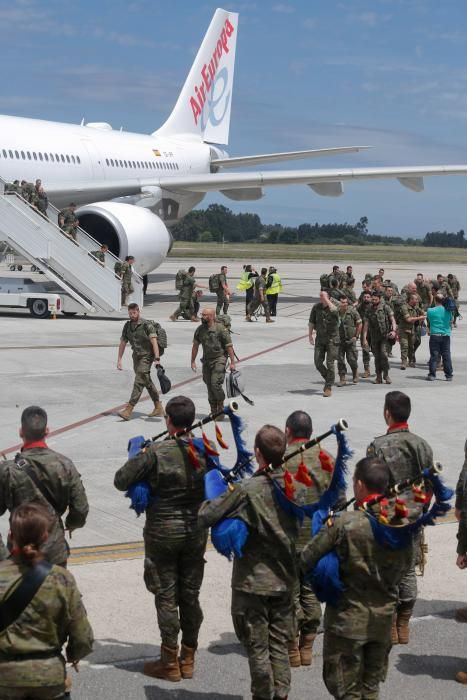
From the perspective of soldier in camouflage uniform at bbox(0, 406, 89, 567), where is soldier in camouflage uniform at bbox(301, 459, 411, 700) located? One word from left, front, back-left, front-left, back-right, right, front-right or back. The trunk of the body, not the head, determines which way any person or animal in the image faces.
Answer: back-right

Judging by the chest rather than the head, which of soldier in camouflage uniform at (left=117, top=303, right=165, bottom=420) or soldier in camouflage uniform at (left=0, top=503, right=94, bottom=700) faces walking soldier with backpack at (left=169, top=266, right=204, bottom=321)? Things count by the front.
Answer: soldier in camouflage uniform at (left=0, top=503, right=94, bottom=700)

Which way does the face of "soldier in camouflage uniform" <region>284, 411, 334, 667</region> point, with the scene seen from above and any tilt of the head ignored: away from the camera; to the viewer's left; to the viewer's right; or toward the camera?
away from the camera

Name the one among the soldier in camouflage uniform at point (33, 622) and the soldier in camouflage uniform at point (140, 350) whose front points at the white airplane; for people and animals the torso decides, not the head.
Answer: the soldier in camouflage uniform at point (33, 622)

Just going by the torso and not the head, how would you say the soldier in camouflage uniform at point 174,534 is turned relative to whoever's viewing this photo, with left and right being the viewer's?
facing away from the viewer and to the left of the viewer

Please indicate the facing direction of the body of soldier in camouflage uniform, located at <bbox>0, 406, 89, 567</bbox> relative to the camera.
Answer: away from the camera

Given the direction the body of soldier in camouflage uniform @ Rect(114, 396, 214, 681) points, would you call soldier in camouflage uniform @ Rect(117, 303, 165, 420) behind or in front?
in front

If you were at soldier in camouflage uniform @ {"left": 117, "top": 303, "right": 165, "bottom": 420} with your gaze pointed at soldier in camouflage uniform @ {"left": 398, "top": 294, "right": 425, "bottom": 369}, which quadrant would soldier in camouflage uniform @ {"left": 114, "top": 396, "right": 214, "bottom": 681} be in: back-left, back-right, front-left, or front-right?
back-right

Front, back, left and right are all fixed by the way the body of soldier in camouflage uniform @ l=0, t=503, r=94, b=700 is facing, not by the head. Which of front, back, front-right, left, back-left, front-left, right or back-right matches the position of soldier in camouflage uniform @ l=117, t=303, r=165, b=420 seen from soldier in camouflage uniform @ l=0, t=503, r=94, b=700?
front

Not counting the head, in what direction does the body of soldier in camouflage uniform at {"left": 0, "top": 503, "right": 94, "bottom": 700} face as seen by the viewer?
away from the camera

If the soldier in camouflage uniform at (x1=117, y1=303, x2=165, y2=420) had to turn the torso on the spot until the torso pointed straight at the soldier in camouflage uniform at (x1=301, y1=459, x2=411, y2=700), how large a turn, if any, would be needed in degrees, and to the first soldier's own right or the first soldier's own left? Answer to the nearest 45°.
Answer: approximately 45° to the first soldier's own left

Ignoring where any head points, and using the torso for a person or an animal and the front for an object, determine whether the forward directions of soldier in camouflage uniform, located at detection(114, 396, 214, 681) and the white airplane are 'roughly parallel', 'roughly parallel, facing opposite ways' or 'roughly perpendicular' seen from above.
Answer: roughly perpendicular
